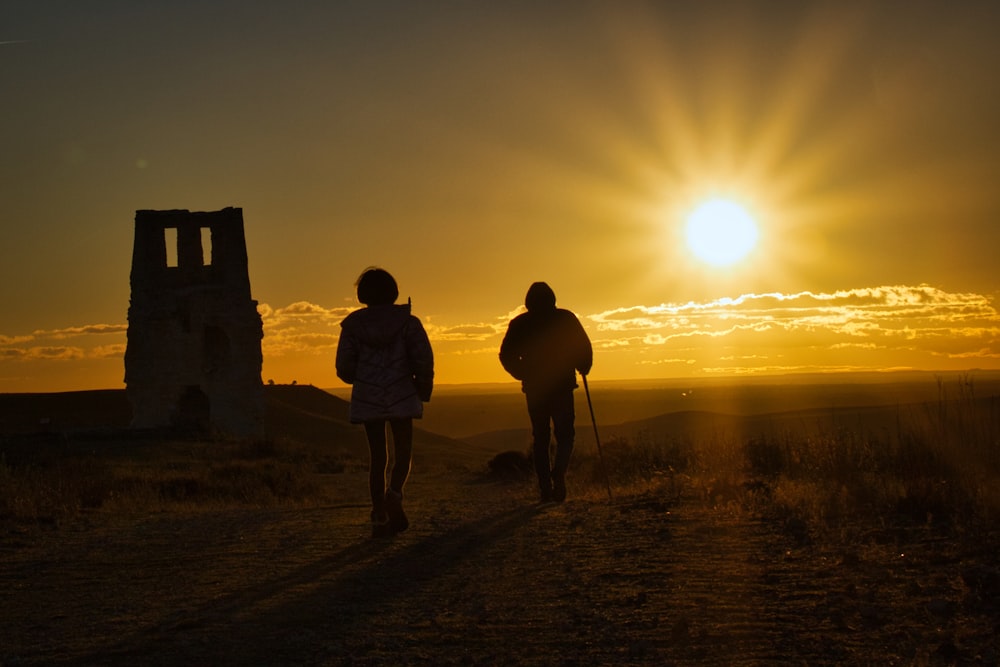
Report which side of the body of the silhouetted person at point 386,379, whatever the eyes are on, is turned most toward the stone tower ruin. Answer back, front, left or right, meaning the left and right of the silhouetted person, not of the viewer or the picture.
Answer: front

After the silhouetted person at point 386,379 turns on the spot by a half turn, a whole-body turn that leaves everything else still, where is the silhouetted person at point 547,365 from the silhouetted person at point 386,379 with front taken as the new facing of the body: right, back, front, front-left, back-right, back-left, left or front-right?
back-left

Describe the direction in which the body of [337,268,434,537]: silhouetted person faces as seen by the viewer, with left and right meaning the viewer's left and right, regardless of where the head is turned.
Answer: facing away from the viewer
